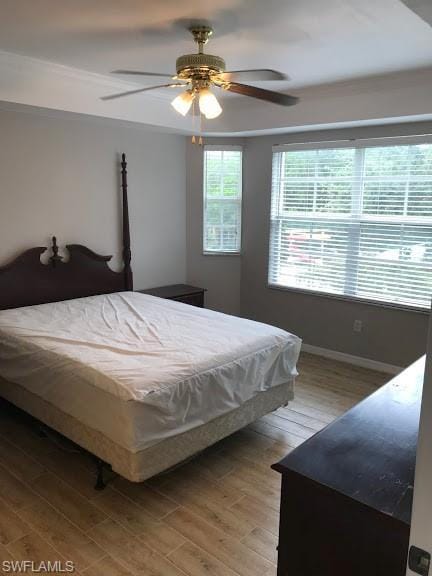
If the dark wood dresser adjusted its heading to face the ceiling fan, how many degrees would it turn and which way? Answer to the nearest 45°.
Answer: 0° — it already faces it

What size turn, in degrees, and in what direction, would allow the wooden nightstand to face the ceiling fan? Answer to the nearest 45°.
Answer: approximately 45° to its right

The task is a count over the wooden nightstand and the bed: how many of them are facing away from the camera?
0

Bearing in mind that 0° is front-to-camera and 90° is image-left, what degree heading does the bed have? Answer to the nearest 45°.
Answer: approximately 315°

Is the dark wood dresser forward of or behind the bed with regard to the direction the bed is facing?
forward

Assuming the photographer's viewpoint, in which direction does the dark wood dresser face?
facing away from the viewer and to the left of the viewer

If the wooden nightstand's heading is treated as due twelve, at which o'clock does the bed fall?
The bed is roughly at 2 o'clock from the wooden nightstand.

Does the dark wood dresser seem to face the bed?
yes

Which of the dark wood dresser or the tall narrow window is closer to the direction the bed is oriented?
the dark wood dresser

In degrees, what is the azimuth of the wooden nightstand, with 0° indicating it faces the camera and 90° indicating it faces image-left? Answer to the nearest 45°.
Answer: approximately 315°
